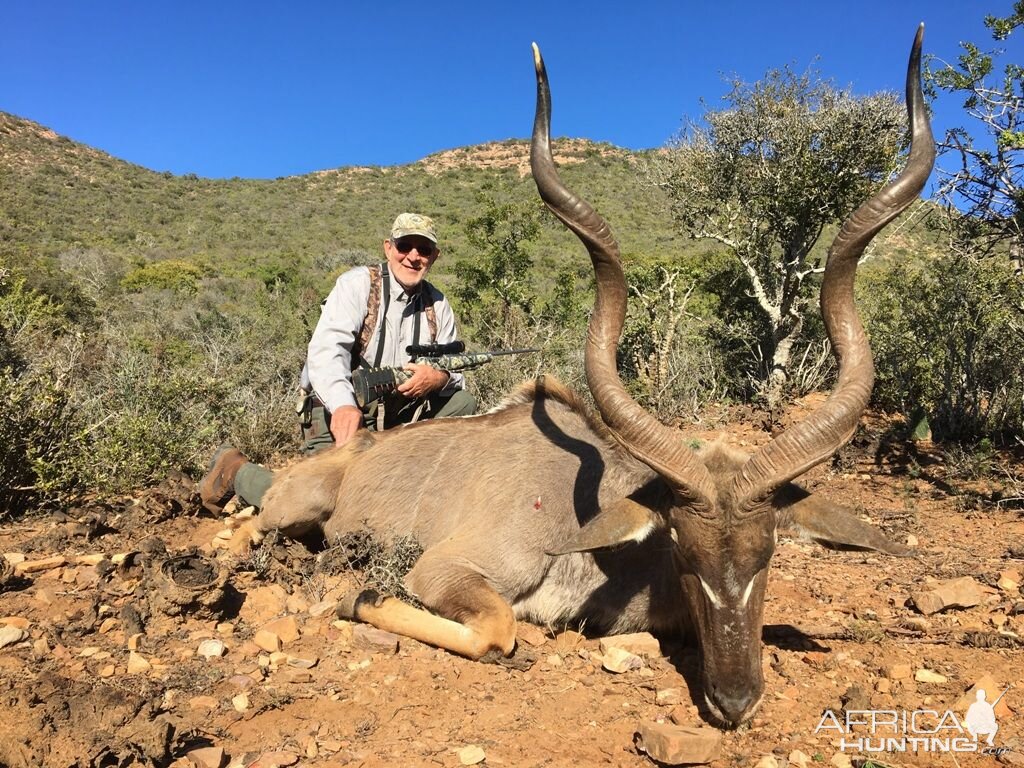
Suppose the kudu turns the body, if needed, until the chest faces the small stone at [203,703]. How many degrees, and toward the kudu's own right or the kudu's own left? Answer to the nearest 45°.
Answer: approximately 90° to the kudu's own right

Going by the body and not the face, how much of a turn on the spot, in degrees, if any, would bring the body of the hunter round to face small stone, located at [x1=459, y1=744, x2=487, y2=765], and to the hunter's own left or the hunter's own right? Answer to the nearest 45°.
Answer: approximately 45° to the hunter's own right

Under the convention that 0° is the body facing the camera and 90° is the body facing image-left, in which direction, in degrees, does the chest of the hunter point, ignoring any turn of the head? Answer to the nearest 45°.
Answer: approximately 315°

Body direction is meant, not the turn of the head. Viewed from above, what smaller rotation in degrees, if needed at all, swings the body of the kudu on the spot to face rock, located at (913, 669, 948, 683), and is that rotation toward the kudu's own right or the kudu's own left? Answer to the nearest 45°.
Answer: approximately 45° to the kudu's own left

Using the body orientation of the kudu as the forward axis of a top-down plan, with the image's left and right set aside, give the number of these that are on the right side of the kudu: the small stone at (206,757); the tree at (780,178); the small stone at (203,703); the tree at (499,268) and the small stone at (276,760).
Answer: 3

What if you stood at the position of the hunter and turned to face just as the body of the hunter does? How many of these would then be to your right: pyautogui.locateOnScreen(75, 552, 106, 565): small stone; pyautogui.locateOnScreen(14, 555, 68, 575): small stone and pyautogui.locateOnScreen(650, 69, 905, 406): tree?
2

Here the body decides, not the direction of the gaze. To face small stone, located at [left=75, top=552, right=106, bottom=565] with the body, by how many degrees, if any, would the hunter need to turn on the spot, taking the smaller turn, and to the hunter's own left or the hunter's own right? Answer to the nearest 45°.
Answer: approximately 90° to the hunter's own right

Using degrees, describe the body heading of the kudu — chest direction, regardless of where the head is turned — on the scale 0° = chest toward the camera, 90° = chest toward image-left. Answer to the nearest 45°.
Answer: approximately 315°

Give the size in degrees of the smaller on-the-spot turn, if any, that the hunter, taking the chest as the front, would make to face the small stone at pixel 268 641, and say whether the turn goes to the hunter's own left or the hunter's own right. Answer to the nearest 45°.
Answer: approximately 45° to the hunter's own right

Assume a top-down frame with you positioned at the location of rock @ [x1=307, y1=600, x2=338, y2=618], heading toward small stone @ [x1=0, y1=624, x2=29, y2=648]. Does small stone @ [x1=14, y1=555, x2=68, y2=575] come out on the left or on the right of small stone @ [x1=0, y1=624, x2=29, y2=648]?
right
